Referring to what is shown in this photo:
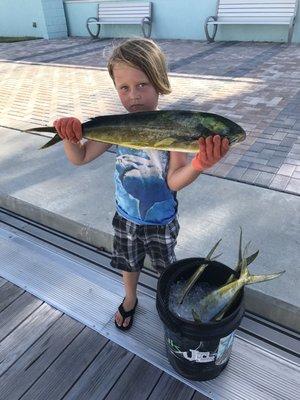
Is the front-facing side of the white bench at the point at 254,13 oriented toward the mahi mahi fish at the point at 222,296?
yes

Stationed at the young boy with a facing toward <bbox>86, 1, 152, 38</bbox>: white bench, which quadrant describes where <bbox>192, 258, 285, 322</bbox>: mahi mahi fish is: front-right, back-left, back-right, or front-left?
back-right

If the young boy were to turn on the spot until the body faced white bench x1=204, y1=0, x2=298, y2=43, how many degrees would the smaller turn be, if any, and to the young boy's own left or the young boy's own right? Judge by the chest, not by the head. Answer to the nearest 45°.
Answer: approximately 180°

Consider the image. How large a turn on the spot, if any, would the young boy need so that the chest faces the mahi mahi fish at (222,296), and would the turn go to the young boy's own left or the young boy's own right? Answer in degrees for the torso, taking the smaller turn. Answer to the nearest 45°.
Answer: approximately 45° to the young boy's own left

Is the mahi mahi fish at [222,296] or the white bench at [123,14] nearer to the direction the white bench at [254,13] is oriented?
the mahi mahi fish

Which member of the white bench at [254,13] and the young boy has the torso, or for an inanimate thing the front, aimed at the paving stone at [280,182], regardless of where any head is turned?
the white bench

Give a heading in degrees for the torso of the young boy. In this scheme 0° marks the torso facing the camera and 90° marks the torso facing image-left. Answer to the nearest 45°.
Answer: approximately 0°

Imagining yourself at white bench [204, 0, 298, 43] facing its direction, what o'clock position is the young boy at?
The young boy is roughly at 12 o'clock from the white bench.

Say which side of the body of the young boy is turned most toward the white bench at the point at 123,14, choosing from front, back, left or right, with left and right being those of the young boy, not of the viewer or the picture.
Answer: back

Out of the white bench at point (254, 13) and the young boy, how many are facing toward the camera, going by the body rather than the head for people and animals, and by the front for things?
2

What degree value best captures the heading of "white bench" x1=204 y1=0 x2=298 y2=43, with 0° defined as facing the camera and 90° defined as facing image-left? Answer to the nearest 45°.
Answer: approximately 0°

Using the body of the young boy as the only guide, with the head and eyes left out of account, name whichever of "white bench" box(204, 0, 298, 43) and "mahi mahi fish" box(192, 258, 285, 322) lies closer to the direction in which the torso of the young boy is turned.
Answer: the mahi mahi fish
